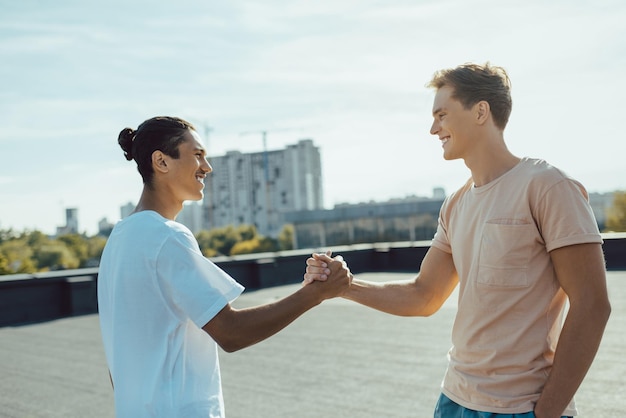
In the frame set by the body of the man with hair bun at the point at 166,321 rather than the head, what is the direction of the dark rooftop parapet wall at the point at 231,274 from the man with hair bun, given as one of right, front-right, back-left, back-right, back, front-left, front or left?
front-left

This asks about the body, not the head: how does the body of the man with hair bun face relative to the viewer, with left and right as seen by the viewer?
facing away from the viewer and to the right of the viewer

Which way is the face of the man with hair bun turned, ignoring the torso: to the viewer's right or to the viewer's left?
to the viewer's right
